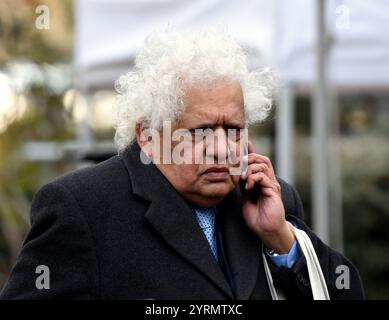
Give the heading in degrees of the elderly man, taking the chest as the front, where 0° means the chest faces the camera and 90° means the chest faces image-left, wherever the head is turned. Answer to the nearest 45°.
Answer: approximately 315°

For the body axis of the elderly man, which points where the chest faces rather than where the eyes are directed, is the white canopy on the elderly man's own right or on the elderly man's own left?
on the elderly man's own left
